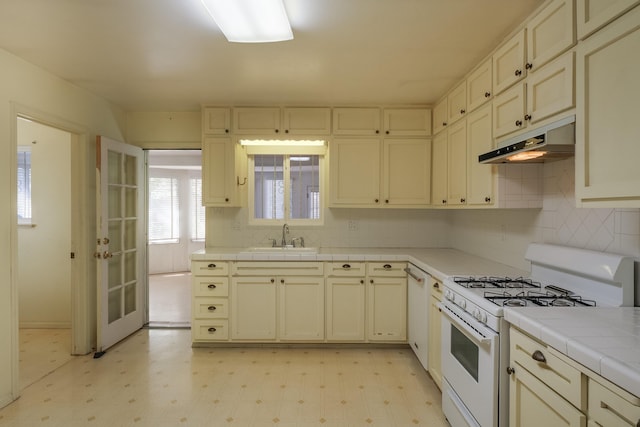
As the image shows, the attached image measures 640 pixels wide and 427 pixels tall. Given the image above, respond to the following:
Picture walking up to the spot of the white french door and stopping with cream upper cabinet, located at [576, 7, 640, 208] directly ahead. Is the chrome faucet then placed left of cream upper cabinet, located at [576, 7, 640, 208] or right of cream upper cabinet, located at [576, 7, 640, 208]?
left

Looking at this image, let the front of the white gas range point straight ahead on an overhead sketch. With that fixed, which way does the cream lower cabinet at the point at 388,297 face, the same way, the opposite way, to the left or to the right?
to the left

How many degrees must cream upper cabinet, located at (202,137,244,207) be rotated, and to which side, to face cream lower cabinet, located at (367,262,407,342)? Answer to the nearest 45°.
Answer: approximately 45° to its left

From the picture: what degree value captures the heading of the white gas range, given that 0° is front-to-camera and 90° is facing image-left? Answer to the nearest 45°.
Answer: approximately 45°

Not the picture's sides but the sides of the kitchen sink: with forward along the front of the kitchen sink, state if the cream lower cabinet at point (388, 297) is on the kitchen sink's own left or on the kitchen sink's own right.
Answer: on the kitchen sink's own left

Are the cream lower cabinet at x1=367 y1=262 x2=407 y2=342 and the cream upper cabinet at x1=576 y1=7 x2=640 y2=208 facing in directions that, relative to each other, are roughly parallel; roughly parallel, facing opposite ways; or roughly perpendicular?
roughly perpendicular
